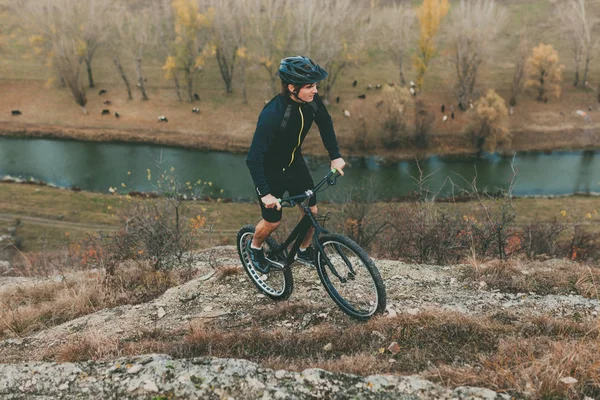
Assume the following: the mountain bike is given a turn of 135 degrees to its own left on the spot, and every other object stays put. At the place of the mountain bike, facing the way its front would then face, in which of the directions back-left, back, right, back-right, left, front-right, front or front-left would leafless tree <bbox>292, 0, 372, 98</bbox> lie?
front

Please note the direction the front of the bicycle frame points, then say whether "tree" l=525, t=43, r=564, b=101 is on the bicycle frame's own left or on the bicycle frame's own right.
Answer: on the bicycle frame's own left

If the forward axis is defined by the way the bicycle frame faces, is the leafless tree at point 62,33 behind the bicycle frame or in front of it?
behind

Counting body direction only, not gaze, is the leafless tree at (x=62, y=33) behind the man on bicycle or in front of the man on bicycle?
behind

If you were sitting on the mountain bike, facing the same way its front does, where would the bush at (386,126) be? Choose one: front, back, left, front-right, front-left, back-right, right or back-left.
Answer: back-left

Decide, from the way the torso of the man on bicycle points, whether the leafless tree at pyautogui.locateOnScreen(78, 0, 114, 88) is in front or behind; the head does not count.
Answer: behind

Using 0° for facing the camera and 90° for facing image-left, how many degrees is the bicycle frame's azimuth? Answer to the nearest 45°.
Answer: approximately 315°

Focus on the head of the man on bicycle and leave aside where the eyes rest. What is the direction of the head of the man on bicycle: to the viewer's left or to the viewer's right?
to the viewer's right

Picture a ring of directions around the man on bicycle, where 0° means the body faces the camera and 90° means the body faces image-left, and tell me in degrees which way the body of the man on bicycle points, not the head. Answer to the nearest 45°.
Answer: approximately 315°

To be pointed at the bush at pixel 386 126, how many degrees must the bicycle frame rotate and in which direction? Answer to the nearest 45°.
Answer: approximately 135° to its left

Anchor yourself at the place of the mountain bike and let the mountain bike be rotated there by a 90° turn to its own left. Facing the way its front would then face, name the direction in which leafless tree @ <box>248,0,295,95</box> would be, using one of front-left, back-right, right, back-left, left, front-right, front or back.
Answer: front-left
